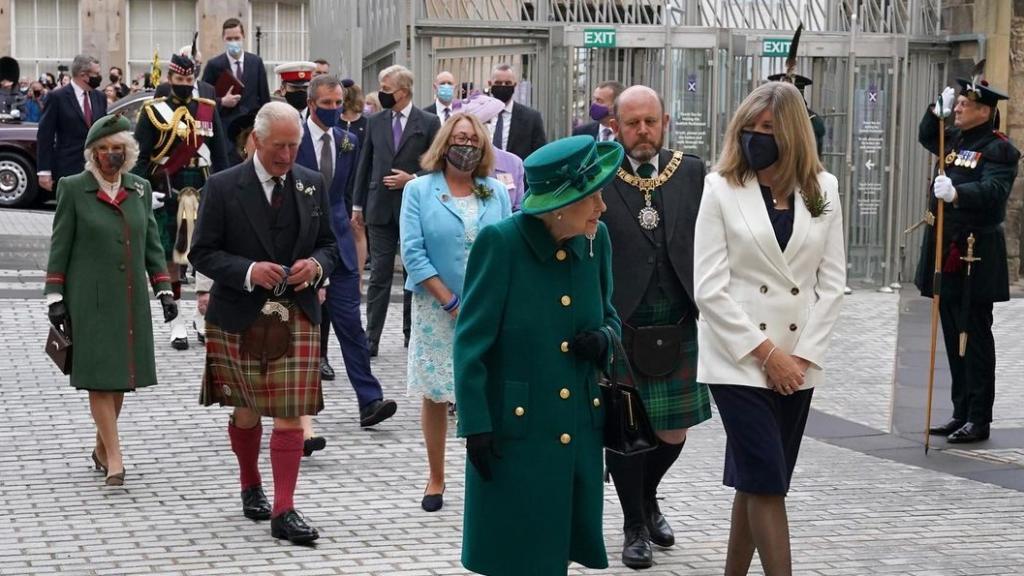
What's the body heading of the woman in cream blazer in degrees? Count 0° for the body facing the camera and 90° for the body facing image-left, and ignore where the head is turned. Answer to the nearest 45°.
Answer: approximately 0°

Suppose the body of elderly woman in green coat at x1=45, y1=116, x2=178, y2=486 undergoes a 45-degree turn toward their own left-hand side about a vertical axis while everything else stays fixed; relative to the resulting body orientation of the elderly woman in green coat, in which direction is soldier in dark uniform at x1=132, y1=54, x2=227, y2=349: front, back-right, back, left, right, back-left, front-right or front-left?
back-left

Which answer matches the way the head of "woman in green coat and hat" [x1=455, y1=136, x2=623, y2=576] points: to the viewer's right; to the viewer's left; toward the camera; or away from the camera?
to the viewer's right

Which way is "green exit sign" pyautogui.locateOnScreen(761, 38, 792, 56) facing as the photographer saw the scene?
facing the viewer

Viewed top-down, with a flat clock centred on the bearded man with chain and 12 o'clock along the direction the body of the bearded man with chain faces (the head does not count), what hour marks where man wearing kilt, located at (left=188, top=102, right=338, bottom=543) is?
The man wearing kilt is roughly at 3 o'clock from the bearded man with chain.

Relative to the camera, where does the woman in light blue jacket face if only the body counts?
toward the camera

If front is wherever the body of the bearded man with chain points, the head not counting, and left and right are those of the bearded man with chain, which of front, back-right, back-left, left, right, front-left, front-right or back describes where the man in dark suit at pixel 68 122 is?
back-right

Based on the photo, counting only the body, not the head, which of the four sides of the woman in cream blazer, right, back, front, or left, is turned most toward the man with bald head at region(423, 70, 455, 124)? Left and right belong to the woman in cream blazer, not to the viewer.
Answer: back

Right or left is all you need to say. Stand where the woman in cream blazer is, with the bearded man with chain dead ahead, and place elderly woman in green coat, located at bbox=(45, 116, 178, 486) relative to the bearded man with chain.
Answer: left

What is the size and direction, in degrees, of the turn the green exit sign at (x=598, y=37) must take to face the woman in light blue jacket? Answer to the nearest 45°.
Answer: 0° — it already faces them

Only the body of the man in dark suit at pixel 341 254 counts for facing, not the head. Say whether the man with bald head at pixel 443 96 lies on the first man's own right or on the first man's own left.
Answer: on the first man's own left

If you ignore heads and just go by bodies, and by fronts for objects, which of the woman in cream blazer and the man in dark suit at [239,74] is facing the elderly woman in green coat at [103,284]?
the man in dark suit

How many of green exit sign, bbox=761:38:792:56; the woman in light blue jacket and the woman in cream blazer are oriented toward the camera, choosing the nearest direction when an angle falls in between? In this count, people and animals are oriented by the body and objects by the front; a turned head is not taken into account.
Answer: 3

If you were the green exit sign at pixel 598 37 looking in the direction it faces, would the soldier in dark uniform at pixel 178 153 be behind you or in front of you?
in front

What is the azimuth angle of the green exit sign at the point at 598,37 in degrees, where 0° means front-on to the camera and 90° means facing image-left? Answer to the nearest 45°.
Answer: approximately 0°
